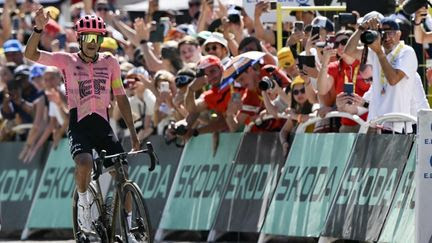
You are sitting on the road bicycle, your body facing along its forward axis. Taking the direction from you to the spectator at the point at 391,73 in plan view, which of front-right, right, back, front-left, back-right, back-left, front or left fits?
front-left

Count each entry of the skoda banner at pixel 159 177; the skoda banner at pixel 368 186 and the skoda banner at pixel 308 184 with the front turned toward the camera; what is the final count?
3

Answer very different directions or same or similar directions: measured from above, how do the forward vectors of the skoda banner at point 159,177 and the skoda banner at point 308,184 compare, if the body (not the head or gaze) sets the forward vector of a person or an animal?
same or similar directions

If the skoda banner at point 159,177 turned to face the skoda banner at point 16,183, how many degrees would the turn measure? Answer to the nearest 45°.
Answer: approximately 135° to its right

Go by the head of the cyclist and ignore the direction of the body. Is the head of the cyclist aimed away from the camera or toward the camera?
toward the camera

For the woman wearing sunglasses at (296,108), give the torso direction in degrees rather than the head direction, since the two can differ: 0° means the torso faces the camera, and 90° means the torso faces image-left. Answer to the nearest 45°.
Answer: approximately 45°

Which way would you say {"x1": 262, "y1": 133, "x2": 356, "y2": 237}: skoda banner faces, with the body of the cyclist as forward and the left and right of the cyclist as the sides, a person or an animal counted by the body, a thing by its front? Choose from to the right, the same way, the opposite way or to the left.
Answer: the same way

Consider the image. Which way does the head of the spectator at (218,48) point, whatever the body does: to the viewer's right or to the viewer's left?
to the viewer's left

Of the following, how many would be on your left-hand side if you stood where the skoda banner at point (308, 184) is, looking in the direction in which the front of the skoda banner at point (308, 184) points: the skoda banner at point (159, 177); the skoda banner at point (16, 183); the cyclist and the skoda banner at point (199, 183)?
0

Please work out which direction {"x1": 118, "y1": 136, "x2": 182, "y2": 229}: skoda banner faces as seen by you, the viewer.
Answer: facing the viewer

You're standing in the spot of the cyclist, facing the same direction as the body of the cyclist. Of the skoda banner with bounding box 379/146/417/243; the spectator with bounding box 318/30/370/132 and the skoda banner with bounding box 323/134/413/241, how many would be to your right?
0

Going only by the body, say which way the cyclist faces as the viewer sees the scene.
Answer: toward the camera

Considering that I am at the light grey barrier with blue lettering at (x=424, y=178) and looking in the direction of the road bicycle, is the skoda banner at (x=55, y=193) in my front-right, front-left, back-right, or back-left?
front-right

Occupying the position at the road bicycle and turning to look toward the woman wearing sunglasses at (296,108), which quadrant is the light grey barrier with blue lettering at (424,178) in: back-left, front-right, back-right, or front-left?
front-right

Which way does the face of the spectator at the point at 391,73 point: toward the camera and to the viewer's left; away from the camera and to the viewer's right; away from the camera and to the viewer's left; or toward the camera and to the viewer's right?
toward the camera and to the viewer's left

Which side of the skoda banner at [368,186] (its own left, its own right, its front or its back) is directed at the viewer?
front

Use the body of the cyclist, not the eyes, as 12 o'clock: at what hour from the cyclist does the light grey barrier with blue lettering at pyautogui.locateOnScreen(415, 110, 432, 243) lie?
The light grey barrier with blue lettering is roughly at 10 o'clock from the cyclist.

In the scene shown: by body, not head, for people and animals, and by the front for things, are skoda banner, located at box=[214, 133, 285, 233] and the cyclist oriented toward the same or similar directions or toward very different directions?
same or similar directions
